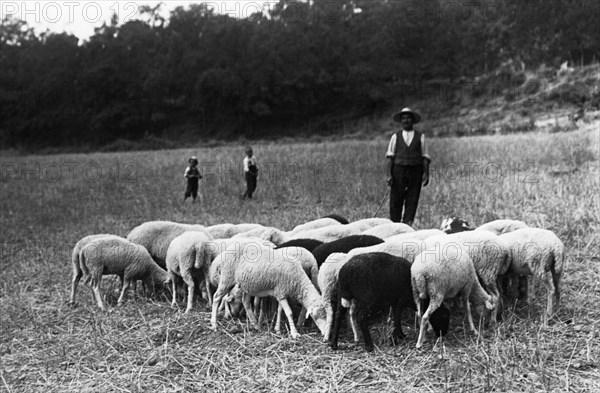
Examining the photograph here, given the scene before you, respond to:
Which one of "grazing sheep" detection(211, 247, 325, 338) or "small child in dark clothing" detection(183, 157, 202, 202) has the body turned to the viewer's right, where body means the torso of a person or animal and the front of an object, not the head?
the grazing sheep

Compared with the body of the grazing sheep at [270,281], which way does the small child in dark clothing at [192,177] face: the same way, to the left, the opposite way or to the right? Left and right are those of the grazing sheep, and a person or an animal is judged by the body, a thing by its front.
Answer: to the right

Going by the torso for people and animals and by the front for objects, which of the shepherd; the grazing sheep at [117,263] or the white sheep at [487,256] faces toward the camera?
the shepherd

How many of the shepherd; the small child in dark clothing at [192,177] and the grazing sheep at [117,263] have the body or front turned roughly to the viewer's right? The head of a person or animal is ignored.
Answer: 1

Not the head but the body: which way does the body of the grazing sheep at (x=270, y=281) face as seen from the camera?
to the viewer's right

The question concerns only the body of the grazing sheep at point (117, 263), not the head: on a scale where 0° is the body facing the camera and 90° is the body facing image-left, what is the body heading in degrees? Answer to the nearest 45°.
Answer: approximately 270°

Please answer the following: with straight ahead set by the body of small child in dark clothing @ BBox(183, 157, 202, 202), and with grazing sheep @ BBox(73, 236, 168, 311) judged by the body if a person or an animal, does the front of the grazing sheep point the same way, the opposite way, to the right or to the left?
to the left

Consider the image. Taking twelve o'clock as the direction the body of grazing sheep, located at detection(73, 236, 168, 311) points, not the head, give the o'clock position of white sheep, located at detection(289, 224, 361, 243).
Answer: The white sheep is roughly at 12 o'clock from the grazing sheep.

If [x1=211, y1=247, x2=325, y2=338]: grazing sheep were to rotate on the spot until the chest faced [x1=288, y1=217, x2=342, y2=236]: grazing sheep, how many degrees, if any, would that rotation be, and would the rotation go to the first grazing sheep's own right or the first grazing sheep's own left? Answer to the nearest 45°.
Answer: approximately 90° to the first grazing sheep's own left

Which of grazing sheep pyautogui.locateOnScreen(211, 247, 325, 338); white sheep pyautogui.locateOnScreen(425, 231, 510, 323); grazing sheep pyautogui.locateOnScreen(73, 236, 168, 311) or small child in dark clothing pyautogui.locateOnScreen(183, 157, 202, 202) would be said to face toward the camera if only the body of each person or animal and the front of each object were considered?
the small child in dark clothing

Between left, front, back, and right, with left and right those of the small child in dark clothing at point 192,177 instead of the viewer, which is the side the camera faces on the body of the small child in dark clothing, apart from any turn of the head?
front

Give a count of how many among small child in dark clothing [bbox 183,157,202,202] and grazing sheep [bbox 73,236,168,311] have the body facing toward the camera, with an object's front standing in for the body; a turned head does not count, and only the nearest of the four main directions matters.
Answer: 1

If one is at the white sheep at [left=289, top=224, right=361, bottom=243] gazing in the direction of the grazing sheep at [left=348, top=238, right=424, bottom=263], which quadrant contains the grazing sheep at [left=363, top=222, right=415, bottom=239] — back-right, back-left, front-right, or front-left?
front-left
